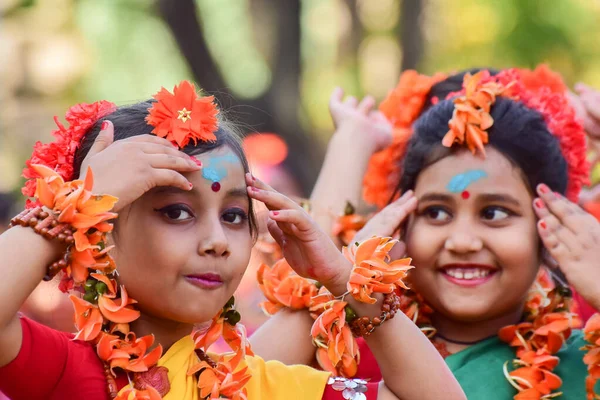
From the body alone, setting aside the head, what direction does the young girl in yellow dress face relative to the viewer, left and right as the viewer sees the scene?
facing the viewer and to the right of the viewer
